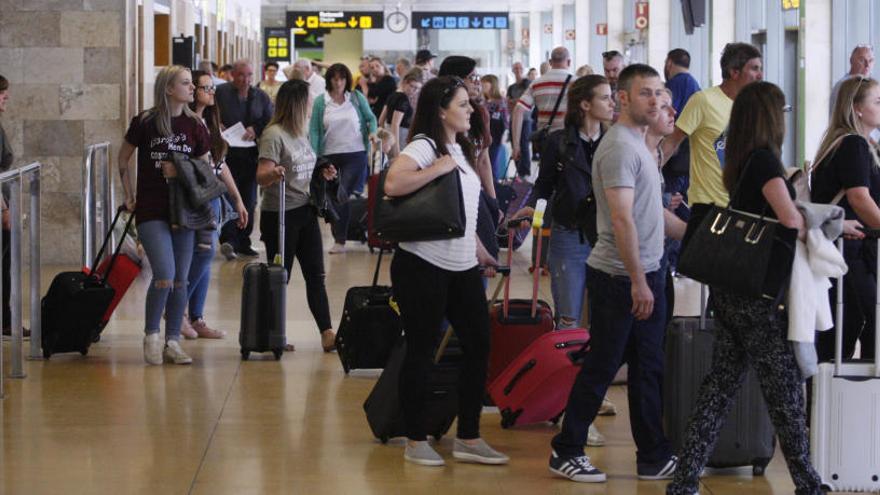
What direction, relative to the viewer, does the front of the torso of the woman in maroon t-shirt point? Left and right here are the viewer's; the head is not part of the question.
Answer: facing the viewer and to the right of the viewer

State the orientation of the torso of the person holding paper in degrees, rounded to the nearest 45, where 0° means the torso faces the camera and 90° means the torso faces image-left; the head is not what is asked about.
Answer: approximately 0°

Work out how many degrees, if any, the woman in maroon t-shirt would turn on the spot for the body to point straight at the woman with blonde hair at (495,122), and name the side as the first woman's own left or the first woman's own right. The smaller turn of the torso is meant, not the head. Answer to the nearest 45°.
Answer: approximately 135° to the first woman's own left

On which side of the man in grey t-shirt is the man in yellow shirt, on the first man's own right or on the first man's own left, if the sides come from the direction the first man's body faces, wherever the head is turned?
on the first man's own left

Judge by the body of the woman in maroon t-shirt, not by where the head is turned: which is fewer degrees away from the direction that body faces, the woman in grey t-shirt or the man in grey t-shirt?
the man in grey t-shirt

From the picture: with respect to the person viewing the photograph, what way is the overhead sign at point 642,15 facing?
facing the viewer

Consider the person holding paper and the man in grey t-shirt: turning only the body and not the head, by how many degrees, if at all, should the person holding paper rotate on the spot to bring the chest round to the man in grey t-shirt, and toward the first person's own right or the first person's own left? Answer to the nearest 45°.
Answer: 0° — they already face them

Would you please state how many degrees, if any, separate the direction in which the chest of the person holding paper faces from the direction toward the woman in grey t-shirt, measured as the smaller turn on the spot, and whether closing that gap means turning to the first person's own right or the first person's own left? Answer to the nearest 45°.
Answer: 0° — they already face them
